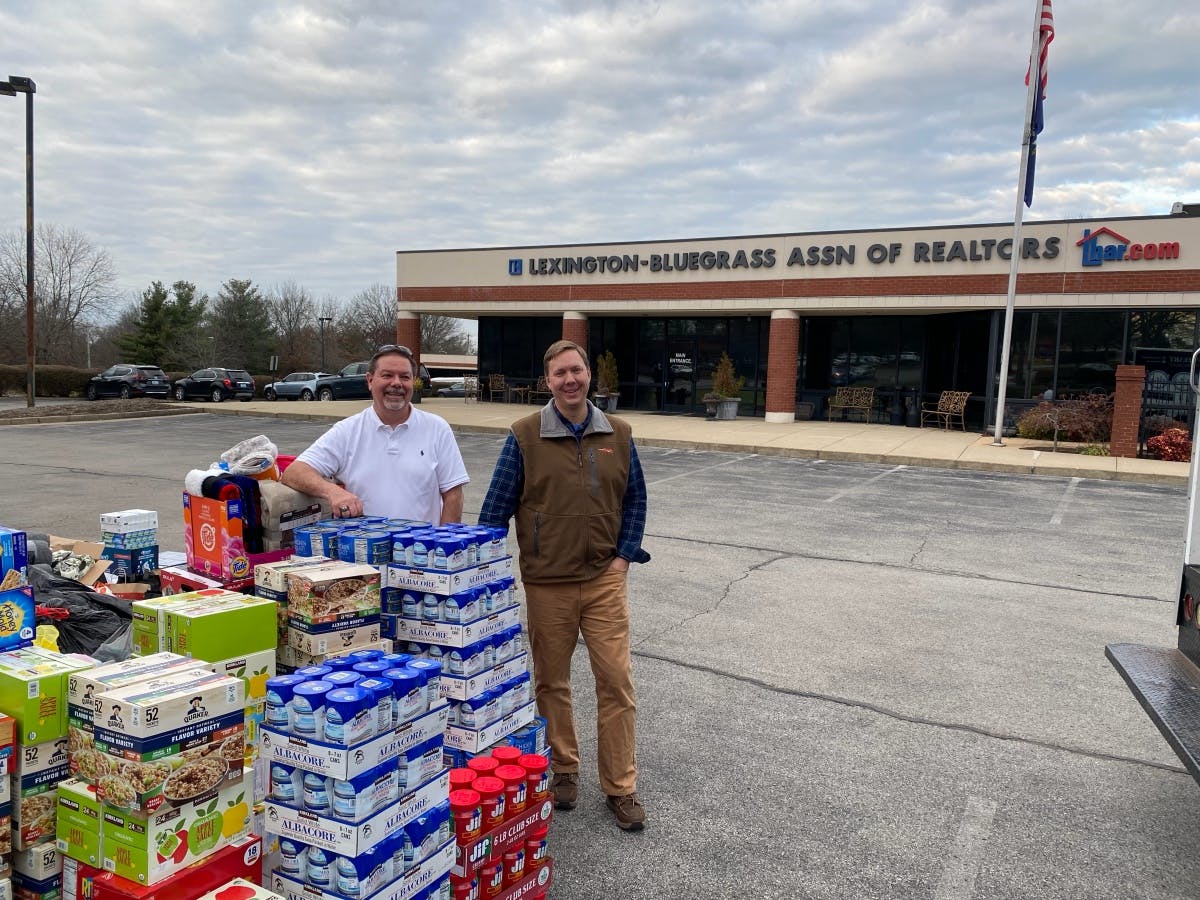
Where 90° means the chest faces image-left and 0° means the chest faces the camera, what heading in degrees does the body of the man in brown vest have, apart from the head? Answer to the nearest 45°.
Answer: approximately 0°

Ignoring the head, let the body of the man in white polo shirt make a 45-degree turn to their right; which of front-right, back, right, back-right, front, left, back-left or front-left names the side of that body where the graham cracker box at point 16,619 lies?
front

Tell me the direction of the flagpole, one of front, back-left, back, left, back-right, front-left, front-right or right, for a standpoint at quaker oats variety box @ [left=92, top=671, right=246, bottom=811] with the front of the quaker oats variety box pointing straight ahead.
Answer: left

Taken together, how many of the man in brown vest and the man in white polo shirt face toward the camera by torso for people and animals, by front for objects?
2

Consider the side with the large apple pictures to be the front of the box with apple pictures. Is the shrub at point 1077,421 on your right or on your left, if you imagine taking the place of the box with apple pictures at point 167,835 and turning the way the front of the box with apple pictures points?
on your left

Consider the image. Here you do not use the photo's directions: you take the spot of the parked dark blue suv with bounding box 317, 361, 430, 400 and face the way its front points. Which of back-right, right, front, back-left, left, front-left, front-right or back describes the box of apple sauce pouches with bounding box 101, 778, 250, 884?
left

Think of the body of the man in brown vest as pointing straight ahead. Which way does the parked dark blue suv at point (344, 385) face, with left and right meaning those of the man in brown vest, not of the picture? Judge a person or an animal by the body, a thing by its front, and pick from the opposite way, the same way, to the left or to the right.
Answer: to the right

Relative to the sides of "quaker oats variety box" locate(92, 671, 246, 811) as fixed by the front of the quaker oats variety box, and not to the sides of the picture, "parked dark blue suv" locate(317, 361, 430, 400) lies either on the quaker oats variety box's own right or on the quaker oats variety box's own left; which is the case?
on the quaker oats variety box's own left

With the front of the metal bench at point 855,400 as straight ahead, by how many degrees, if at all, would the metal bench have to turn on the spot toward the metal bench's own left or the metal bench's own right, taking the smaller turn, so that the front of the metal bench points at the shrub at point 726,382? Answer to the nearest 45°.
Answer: approximately 45° to the metal bench's own right

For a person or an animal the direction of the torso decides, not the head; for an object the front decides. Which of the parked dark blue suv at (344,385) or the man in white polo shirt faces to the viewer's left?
the parked dark blue suv

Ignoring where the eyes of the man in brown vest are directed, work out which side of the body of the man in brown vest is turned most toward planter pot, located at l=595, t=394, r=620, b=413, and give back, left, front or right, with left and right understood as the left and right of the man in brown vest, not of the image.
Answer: back
